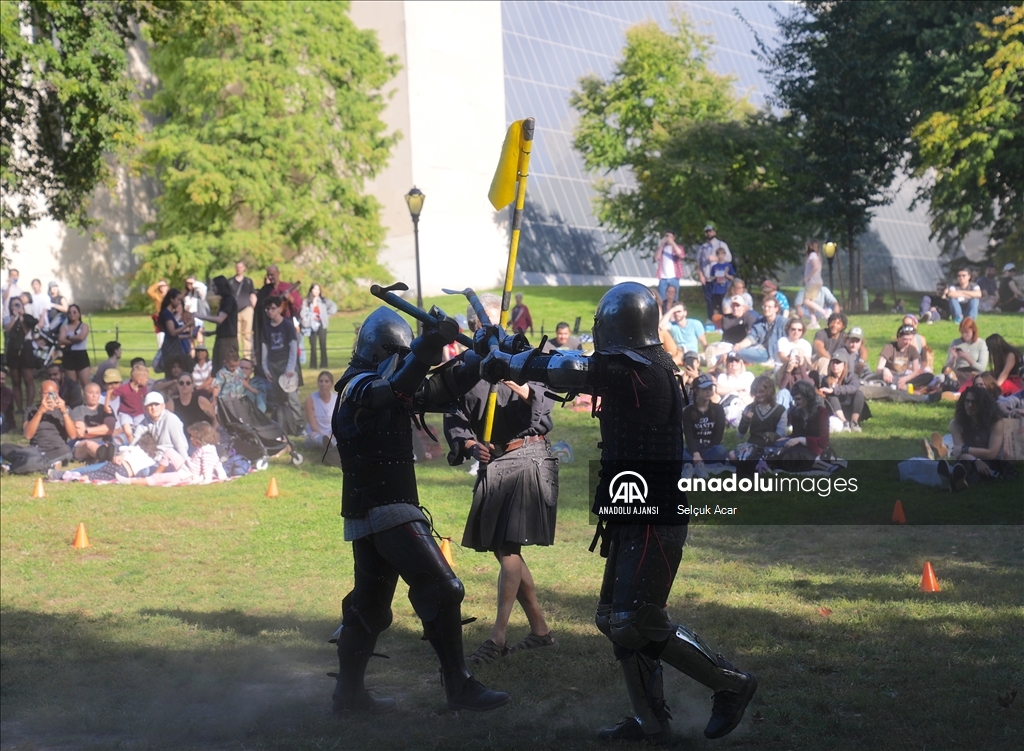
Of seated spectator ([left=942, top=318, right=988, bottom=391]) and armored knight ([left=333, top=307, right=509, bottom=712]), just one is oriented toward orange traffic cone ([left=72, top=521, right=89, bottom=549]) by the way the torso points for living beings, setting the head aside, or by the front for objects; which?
the seated spectator

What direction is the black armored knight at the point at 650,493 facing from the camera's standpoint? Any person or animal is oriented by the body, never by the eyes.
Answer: to the viewer's left

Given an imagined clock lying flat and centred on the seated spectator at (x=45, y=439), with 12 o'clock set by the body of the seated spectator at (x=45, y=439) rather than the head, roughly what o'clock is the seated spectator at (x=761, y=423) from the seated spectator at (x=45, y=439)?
the seated spectator at (x=761, y=423) is roughly at 10 o'clock from the seated spectator at (x=45, y=439).

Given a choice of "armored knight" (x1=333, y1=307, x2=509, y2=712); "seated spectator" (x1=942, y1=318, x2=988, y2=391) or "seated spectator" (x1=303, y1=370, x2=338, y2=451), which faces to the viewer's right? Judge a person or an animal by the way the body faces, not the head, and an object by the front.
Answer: the armored knight

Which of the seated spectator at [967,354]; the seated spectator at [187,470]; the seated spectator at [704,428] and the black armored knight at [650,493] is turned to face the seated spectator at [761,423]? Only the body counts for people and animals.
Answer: the seated spectator at [967,354]

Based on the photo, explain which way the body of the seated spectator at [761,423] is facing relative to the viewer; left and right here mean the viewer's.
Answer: facing the viewer and to the left of the viewer

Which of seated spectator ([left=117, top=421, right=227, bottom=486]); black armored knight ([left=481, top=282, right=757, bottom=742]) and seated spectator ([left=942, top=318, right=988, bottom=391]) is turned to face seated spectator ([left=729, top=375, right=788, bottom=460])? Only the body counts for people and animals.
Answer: seated spectator ([left=942, top=318, right=988, bottom=391])

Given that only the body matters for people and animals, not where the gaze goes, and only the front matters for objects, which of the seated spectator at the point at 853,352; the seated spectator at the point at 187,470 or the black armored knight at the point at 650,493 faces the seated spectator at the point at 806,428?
the seated spectator at the point at 853,352

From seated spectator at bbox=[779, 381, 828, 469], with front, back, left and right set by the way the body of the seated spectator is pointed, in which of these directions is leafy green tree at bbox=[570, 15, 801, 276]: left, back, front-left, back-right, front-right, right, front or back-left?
back-right

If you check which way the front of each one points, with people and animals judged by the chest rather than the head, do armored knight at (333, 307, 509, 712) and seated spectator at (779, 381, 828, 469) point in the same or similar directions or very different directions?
very different directions

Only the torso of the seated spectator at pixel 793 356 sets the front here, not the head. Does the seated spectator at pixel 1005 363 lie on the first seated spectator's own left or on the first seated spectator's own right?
on the first seated spectator's own left

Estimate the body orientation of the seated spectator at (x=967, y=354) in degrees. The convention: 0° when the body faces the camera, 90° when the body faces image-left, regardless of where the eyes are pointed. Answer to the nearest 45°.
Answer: approximately 45°
